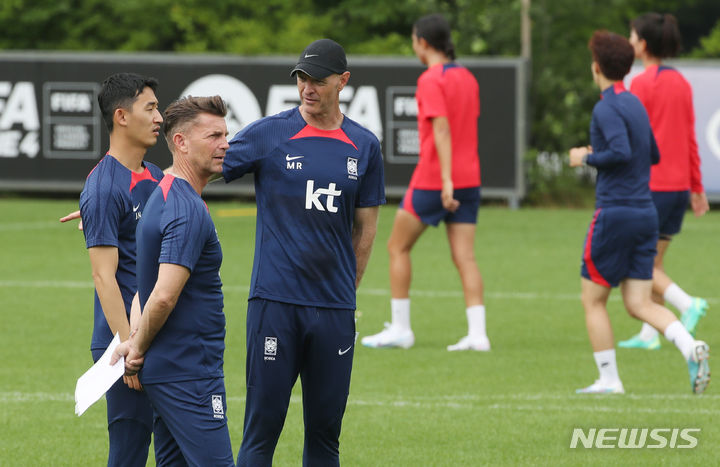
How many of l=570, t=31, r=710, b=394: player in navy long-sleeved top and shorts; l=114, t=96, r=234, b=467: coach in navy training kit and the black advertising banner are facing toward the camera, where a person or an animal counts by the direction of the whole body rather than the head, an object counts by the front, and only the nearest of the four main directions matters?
1

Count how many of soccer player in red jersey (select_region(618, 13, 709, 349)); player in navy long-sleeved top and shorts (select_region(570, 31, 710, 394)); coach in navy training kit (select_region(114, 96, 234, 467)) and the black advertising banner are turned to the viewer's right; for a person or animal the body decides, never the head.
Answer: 1

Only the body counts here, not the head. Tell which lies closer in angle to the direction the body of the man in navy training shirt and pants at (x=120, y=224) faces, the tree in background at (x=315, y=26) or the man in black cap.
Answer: the man in black cap

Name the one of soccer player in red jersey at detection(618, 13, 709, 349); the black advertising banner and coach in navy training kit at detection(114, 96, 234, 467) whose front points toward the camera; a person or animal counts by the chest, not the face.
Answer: the black advertising banner

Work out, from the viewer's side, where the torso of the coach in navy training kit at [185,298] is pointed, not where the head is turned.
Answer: to the viewer's right

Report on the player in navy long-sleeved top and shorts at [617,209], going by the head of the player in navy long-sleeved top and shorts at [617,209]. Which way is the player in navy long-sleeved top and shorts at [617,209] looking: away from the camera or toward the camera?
away from the camera

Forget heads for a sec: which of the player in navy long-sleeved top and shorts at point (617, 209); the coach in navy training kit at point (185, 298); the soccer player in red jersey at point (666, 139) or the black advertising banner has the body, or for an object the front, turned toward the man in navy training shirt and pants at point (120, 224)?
the black advertising banner

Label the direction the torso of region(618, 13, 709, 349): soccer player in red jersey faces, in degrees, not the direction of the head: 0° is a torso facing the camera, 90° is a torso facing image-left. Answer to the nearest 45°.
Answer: approximately 135°

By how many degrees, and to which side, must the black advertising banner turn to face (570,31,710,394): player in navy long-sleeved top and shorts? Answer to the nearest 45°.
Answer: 0° — it already faces them

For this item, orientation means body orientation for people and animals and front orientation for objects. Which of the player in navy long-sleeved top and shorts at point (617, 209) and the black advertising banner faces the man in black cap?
the black advertising banner

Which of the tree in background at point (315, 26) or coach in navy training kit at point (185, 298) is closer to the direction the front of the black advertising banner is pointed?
the coach in navy training kit

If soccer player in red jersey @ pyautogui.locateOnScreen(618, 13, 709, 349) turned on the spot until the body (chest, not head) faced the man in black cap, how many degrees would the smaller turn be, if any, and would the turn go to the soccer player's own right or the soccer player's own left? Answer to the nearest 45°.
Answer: approximately 135° to the soccer player's own left

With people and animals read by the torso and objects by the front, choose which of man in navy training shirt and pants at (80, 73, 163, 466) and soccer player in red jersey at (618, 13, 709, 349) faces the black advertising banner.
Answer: the soccer player in red jersey

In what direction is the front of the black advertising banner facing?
toward the camera

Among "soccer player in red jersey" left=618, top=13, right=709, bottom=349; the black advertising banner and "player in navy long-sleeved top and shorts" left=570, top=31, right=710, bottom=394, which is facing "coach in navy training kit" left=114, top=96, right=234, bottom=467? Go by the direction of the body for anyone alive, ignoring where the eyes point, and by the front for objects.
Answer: the black advertising banner

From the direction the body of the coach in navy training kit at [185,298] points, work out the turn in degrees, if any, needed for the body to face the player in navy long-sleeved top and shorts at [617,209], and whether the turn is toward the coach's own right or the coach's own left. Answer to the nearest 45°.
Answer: approximately 45° to the coach's own left

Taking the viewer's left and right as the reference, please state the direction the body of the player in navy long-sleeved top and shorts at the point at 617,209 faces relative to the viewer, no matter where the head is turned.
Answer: facing away from the viewer and to the left of the viewer
